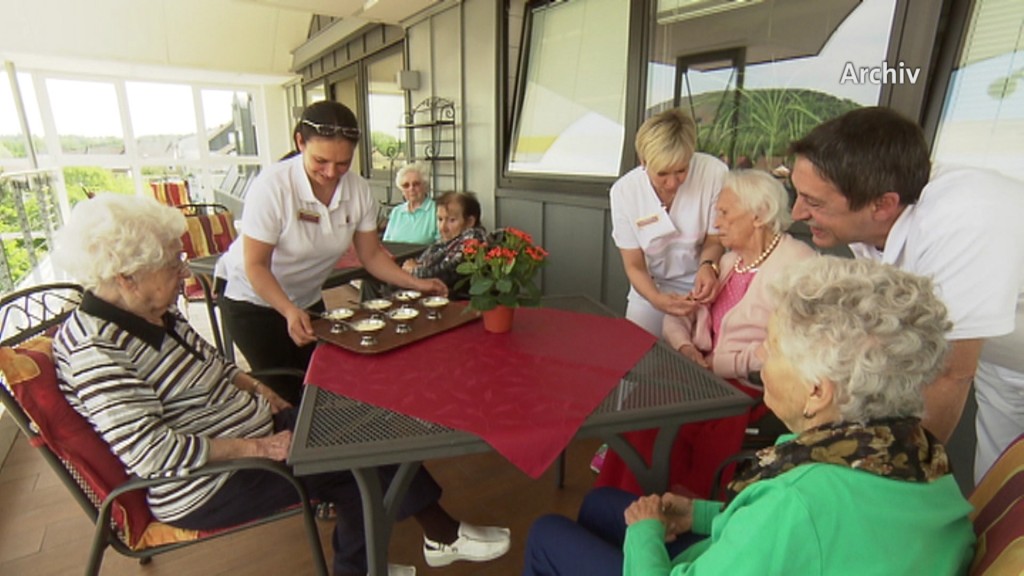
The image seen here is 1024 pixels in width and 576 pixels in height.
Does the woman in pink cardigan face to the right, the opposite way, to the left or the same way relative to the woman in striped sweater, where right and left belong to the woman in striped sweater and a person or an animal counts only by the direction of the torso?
the opposite way

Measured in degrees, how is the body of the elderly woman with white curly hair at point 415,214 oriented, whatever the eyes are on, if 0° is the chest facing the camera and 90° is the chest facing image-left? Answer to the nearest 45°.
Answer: approximately 0°

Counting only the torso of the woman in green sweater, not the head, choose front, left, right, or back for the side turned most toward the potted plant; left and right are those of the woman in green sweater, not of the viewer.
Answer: front

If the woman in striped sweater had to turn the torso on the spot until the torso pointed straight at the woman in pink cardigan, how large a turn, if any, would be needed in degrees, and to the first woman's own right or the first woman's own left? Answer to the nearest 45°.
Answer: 0° — they already face them

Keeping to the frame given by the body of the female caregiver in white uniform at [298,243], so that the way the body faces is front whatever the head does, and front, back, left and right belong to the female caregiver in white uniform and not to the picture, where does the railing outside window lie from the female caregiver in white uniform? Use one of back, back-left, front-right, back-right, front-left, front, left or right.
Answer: back

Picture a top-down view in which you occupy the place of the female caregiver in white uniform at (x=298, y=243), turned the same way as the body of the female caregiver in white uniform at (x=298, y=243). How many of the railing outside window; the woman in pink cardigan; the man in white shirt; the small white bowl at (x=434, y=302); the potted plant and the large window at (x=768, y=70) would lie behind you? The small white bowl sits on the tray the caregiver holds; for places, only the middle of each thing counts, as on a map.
1

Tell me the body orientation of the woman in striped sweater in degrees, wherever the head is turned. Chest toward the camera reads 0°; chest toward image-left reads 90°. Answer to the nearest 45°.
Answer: approximately 270°

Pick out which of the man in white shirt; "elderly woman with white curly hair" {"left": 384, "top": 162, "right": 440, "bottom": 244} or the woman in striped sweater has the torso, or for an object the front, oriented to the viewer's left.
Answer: the man in white shirt

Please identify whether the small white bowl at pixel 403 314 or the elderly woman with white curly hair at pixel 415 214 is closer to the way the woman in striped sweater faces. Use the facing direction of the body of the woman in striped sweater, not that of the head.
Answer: the small white bowl

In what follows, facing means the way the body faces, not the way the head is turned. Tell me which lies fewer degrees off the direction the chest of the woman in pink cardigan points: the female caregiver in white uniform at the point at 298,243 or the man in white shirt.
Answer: the female caregiver in white uniform

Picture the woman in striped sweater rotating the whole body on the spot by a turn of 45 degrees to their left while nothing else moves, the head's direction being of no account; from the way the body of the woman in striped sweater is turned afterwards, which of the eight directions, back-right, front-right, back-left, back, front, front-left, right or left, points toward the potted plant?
front-right

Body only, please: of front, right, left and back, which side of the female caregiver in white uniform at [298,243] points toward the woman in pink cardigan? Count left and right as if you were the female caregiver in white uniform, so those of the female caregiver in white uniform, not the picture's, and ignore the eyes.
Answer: front

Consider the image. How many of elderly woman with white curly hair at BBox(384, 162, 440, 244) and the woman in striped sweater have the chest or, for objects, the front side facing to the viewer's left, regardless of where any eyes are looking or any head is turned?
0

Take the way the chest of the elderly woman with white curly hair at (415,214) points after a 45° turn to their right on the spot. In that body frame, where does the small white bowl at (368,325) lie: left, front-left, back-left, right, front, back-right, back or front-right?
front-left

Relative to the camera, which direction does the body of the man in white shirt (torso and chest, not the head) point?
to the viewer's left

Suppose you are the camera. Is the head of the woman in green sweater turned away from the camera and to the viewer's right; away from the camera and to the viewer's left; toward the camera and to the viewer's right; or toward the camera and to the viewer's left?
away from the camera and to the viewer's left

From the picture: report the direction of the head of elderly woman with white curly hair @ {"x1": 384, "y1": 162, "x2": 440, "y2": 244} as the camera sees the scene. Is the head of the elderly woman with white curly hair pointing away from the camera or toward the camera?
toward the camera

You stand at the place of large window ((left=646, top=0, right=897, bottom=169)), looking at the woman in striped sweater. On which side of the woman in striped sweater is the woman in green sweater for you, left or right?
left
